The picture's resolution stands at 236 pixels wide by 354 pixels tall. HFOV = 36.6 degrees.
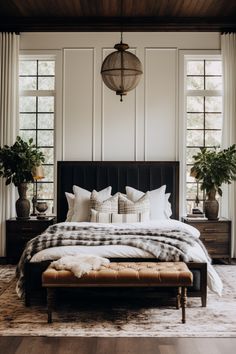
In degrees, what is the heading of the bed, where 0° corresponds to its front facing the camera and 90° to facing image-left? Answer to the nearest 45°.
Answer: approximately 0°

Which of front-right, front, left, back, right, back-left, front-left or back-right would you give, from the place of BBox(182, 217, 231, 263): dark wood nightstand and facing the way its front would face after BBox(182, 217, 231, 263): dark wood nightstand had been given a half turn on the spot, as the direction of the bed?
left

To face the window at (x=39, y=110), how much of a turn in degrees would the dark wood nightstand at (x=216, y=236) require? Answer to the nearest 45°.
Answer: approximately 90° to its right

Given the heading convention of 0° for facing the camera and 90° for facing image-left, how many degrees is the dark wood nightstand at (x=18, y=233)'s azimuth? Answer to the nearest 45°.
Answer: approximately 0°

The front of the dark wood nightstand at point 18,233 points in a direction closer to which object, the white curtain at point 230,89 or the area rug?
the area rug
